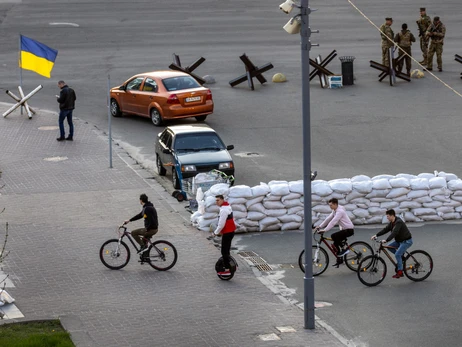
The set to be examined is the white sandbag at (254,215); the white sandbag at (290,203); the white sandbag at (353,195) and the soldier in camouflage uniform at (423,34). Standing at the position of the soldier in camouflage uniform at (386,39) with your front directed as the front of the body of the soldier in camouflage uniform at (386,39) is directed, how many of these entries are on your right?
3

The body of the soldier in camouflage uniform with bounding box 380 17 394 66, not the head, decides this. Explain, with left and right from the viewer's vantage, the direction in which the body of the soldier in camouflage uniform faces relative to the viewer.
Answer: facing to the right of the viewer

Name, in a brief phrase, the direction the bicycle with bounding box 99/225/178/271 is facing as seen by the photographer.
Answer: facing to the left of the viewer

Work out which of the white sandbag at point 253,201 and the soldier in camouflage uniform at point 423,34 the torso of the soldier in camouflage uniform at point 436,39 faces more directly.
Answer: the white sandbag

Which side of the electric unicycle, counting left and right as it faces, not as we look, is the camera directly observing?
left

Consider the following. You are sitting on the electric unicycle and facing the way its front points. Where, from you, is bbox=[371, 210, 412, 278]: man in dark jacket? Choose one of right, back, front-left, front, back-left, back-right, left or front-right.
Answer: back
